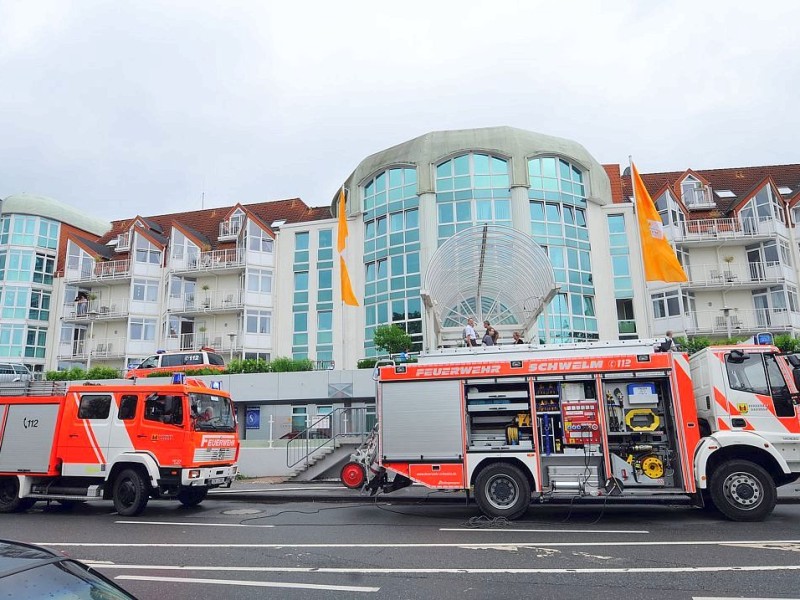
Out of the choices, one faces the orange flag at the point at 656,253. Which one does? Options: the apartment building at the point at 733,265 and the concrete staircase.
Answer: the apartment building

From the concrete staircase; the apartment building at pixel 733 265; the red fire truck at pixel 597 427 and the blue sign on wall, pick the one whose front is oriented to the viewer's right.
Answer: the red fire truck

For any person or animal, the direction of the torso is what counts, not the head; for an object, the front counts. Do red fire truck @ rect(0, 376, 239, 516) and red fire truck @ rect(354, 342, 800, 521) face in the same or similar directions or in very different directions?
same or similar directions

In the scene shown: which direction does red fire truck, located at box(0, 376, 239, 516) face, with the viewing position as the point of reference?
facing the viewer and to the right of the viewer

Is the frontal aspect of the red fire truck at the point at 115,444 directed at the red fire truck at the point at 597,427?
yes

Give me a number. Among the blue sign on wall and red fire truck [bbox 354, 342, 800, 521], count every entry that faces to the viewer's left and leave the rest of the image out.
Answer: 0

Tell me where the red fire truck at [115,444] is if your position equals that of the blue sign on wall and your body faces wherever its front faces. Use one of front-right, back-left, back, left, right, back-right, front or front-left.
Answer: front

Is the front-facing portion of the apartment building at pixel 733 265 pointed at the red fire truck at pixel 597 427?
yes

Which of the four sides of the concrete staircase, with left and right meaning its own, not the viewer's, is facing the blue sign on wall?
right

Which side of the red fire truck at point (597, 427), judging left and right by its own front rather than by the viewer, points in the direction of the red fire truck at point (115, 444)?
back

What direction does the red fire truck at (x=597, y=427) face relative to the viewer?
to the viewer's right

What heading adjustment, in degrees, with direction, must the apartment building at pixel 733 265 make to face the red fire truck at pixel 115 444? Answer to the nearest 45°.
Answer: approximately 45° to its right

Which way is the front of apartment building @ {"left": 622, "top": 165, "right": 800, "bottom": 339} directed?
toward the camera
